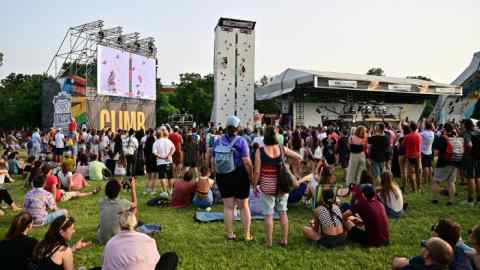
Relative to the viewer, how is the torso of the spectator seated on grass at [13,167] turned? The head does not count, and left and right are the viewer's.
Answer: facing away from the viewer and to the right of the viewer

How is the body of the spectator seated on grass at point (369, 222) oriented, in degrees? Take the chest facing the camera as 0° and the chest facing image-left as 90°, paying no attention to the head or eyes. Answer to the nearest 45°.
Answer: approximately 135°

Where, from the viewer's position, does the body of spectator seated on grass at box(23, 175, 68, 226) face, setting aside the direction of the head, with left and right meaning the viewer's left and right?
facing away from the viewer and to the right of the viewer

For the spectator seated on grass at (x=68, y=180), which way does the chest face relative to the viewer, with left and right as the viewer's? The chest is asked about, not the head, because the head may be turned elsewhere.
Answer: facing away from the viewer and to the right of the viewer

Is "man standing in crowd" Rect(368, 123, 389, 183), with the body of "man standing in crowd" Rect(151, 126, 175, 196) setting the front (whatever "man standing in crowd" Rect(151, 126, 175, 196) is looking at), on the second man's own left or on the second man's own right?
on the second man's own right

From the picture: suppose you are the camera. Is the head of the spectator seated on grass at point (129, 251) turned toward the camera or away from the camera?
away from the camera

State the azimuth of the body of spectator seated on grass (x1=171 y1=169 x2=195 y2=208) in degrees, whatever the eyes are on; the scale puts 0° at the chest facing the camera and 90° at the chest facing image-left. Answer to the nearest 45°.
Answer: approximately 225°

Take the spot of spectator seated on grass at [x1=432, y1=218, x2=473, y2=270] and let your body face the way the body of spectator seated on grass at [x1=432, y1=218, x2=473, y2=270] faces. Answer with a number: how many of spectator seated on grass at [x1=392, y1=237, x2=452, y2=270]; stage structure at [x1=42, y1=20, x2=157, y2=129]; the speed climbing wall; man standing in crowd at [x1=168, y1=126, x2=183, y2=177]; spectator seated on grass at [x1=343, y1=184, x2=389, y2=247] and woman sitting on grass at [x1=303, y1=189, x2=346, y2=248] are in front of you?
5

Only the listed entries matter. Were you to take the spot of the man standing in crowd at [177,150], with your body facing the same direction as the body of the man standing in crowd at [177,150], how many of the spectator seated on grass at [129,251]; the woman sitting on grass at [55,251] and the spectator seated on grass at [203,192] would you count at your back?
3

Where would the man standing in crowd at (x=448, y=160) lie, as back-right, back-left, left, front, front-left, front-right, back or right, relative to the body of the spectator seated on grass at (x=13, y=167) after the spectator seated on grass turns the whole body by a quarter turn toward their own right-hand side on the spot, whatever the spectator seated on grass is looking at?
front

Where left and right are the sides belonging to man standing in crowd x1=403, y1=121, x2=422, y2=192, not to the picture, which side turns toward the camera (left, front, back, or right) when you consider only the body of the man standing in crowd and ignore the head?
back
